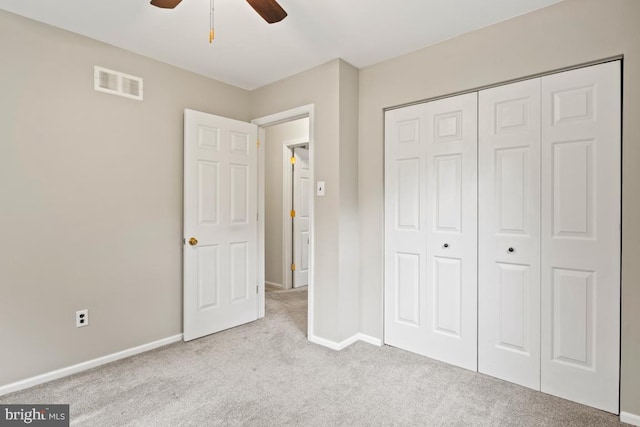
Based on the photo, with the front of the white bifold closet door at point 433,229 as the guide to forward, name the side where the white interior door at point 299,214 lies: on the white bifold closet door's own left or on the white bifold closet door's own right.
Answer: on the white bifold closet door's own right

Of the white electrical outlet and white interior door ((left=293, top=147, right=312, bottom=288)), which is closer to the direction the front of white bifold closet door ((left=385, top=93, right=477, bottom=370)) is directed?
the white electrical outlet

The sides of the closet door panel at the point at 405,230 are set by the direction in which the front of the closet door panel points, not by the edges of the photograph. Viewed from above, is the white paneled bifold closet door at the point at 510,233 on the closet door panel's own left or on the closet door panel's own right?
on the closet door panel's own left

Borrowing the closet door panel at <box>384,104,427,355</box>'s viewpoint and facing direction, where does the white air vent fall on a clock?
The white air vent is roughly at 1 o'clock from the closet door panel.

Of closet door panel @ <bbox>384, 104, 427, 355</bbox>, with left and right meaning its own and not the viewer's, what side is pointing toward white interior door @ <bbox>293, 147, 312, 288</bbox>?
right

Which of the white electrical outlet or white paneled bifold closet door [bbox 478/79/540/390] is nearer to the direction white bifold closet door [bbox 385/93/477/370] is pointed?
the white electrical outlet

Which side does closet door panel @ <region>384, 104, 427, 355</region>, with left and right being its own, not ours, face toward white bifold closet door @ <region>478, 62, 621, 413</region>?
left

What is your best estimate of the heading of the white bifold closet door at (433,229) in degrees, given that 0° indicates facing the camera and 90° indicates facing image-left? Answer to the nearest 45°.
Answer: approximately 45°

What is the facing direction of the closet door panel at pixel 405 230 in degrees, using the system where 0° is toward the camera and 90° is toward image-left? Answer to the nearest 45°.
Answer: approximately 45°

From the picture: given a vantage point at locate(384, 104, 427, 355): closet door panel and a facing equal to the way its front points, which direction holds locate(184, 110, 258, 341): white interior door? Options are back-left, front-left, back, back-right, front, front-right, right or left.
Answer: front-right
